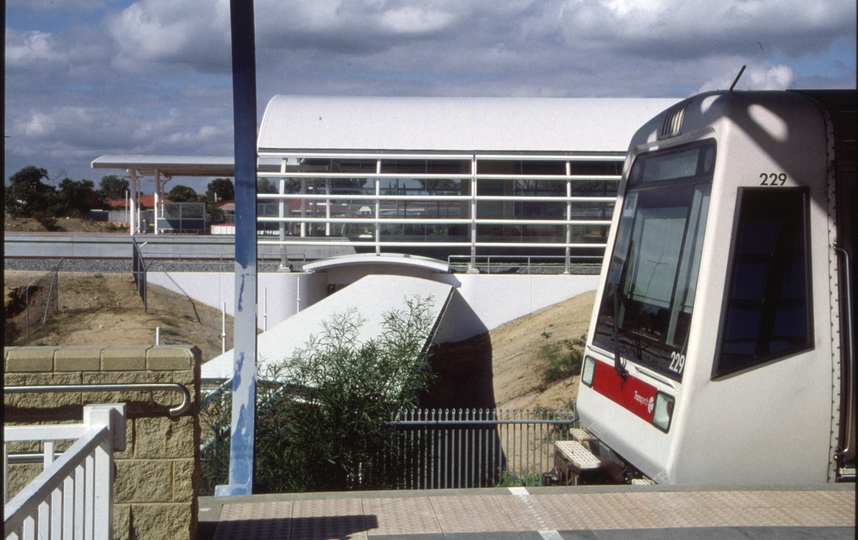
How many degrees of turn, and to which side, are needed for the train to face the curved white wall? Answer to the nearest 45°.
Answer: approximately 90° to its right

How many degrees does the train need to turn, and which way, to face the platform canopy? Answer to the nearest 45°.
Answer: approximately 90° to its right

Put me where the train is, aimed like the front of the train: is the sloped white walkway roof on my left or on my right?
on my right

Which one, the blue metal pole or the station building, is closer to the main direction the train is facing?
the blue metal pole

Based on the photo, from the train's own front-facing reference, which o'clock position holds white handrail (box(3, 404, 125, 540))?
The white handrail is roughly at 12 o'clock from the train.

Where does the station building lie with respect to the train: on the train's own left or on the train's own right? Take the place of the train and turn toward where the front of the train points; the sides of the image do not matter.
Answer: on the train's own right

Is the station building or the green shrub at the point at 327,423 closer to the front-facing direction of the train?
the green shrub

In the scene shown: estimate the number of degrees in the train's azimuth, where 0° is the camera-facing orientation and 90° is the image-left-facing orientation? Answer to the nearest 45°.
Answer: approximately 45°

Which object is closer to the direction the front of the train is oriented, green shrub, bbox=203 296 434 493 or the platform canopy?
the green shrub

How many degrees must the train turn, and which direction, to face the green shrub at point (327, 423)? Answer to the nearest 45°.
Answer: approximately 45° to its right

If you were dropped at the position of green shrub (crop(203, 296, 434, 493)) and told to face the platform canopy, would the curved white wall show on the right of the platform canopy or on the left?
right
